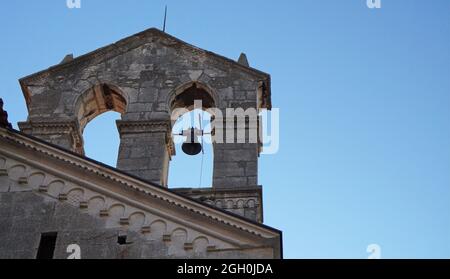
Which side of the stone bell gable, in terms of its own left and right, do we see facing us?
front

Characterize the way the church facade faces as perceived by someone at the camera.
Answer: facing the viewer
